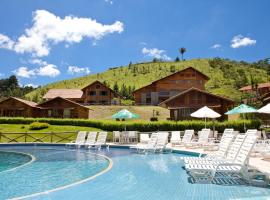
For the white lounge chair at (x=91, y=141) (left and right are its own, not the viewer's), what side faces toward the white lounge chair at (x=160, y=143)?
left

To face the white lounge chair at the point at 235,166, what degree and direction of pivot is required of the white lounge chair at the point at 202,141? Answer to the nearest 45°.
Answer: approximately 45° to its left

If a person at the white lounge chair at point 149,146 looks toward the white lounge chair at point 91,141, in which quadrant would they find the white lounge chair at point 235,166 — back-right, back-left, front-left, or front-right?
back-left

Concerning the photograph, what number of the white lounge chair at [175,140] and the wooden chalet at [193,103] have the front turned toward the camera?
2

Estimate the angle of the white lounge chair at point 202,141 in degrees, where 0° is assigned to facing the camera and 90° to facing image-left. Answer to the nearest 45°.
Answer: approximately 45°

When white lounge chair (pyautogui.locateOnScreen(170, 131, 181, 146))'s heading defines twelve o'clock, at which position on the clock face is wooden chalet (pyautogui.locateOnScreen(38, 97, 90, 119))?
The wooden chalet is roughly at 5 o'clock from the white lounge chair.

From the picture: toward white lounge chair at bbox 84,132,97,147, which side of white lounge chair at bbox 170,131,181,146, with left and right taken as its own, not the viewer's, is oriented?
right

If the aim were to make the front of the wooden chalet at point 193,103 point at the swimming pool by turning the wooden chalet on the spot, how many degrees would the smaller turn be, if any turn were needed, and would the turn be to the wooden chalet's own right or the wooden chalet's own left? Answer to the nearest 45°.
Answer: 0° — it already faces it

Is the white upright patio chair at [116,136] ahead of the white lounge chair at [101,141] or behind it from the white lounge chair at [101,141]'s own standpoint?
behind

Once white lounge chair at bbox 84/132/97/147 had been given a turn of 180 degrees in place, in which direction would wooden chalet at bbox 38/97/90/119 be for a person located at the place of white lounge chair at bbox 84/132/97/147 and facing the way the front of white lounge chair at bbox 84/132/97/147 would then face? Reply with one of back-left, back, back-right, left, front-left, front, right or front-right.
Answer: front-left
